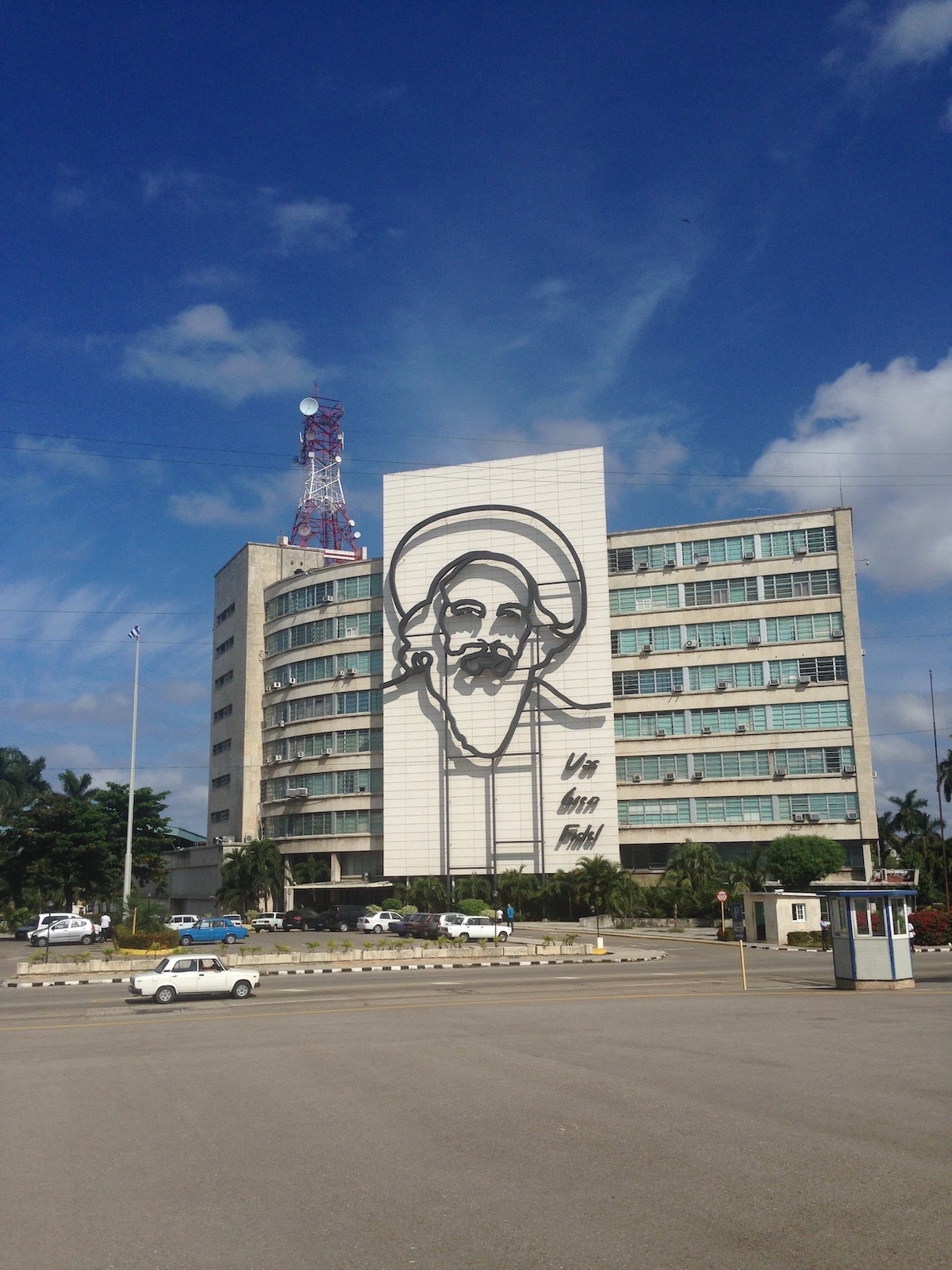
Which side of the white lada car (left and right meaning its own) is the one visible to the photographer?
right

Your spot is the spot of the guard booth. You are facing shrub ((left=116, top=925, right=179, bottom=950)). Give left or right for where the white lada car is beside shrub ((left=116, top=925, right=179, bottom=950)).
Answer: left

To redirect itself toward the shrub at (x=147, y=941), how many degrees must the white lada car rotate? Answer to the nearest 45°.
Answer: approximately 90° to its left
